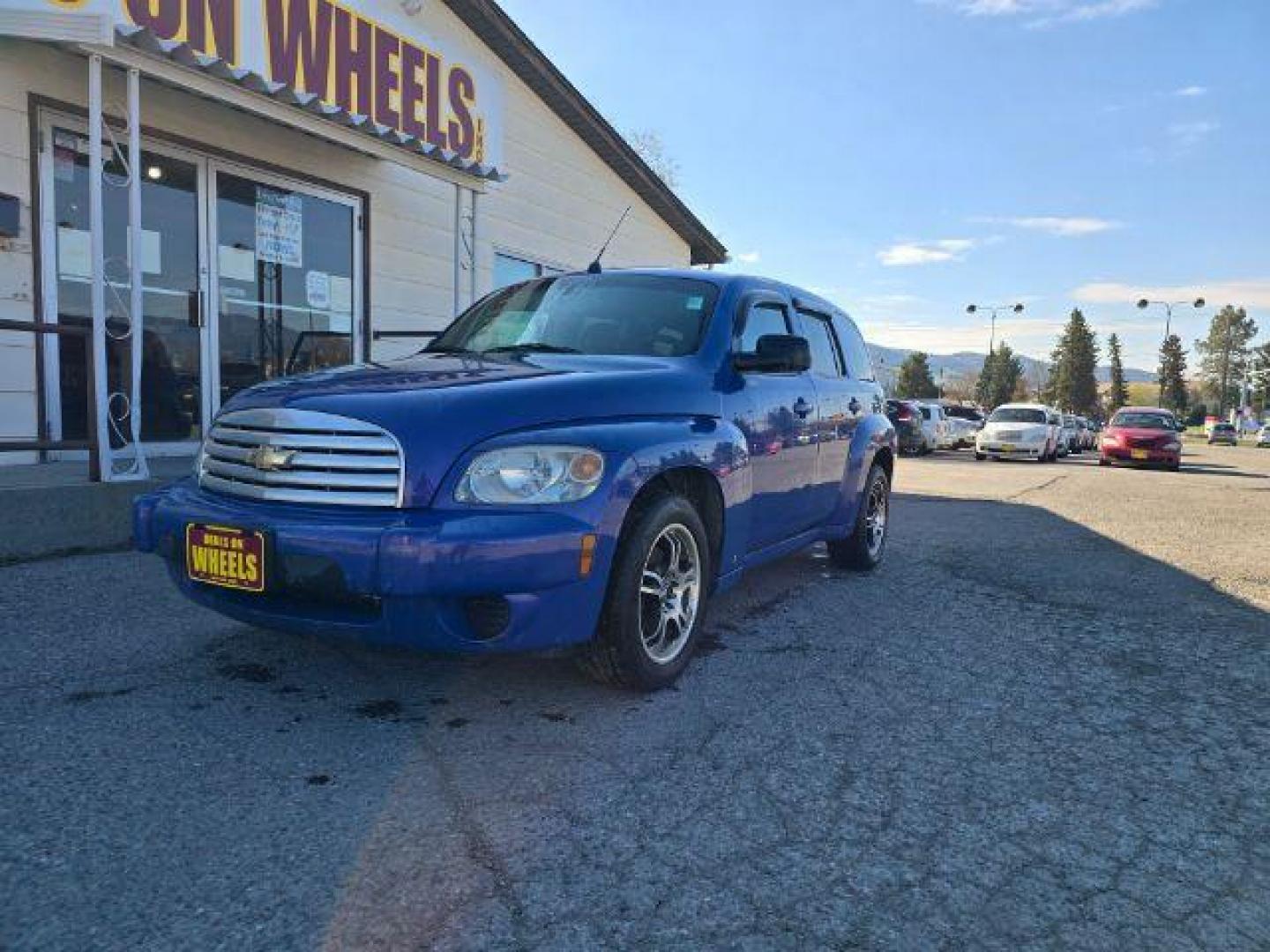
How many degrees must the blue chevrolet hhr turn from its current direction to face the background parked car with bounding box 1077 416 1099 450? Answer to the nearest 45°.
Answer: approximately 180°

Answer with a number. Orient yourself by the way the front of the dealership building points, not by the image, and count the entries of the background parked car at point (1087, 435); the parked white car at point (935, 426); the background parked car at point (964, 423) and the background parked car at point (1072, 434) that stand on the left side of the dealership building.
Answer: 4

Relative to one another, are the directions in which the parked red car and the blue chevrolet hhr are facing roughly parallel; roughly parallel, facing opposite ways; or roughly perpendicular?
roughly parallel

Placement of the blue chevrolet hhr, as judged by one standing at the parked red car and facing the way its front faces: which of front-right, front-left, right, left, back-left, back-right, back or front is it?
front

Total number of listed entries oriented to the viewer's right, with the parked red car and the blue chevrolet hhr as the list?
0

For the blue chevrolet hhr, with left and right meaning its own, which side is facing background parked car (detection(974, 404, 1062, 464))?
back

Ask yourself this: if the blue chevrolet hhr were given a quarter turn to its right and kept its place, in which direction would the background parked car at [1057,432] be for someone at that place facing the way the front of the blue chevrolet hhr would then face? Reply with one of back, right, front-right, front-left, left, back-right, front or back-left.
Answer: right

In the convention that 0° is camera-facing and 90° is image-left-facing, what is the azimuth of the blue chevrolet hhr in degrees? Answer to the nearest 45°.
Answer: approximately 45°

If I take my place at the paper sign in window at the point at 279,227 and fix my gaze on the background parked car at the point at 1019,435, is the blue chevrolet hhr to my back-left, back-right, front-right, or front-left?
back-right

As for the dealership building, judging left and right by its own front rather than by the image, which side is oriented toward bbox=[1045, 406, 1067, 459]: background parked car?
left

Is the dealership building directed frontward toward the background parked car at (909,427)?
no

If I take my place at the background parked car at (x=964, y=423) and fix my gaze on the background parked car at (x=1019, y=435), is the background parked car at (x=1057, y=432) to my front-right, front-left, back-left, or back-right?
front-left

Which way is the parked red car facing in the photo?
toward the camera

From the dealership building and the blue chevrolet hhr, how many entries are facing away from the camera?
0
